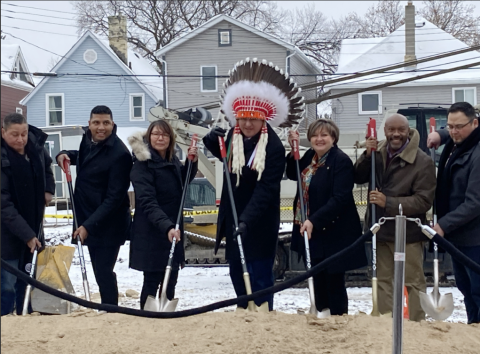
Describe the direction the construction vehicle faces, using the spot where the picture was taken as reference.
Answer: facing to the left of the viewer

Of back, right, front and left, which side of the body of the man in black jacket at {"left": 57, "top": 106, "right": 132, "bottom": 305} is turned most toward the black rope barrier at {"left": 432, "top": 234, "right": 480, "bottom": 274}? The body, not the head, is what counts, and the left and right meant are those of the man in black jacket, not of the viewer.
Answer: left

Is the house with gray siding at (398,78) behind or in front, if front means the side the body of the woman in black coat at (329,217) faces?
behind

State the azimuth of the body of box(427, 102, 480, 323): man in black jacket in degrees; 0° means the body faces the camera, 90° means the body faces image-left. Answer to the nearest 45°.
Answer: approximately 45°

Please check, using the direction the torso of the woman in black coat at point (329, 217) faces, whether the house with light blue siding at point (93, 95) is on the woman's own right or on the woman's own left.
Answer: on the woman's own right

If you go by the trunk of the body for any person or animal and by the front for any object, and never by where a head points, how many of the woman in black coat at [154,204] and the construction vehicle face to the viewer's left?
1
